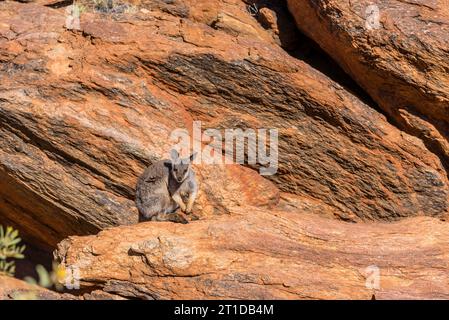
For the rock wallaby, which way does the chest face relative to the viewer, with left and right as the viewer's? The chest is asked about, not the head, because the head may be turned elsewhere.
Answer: facing the viewer and to the right of the viewer

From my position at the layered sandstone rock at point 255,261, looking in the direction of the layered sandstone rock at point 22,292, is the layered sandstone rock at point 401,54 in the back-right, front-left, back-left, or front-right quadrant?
back-right

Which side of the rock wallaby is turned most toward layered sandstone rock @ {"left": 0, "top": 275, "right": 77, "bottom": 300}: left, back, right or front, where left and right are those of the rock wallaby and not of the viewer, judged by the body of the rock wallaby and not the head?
right

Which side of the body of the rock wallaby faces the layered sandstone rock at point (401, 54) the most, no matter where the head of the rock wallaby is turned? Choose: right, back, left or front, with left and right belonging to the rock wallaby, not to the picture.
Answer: left
